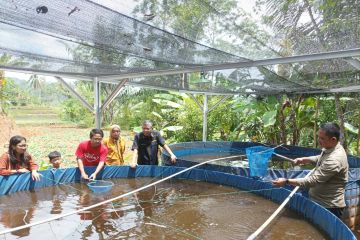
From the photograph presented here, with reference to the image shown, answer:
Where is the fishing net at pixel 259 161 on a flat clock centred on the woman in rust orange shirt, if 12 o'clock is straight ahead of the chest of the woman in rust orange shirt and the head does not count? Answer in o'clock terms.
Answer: The fishing net is roughly at 11 o'clock from the woman in rust orange shirt.

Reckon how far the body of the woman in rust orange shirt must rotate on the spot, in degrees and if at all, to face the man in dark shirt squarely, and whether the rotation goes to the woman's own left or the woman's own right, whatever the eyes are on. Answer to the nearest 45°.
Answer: approximately 45° to the woman's own left

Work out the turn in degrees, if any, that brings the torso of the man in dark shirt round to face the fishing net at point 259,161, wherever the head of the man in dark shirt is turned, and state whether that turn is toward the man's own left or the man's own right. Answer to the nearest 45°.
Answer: approximately 45° to the man's own left

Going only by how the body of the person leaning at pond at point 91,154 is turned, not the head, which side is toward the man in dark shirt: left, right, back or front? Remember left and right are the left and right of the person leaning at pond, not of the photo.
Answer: left

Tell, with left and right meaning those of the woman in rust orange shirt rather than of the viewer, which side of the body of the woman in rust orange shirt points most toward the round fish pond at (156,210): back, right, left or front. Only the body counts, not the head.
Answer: front

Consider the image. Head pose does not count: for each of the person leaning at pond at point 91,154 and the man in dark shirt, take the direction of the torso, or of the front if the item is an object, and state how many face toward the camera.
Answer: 2

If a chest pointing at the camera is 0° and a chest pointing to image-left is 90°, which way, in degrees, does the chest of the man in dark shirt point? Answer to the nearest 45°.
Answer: approximately 0°

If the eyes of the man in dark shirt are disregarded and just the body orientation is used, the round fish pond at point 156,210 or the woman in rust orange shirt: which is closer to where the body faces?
the round fish pond

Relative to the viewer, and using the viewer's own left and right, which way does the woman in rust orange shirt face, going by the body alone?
facing the viewer and to the right of the viewer

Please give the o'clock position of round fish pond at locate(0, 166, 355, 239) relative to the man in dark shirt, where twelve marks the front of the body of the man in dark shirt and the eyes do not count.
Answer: The round fish pond is roughly at 12 o'clock from the man in dark shirt.

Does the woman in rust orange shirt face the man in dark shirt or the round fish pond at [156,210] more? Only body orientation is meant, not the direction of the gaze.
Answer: the round fish pond

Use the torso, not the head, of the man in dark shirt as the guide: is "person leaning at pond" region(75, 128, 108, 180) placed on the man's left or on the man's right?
on the man's right
